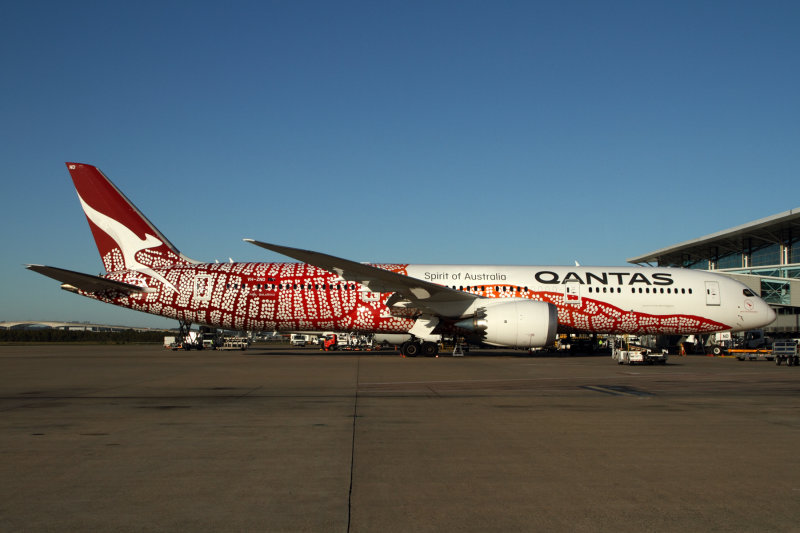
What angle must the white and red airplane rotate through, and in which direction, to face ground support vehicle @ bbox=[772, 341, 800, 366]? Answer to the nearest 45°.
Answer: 0° — it already faces it

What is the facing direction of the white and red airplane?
to the viewer's right

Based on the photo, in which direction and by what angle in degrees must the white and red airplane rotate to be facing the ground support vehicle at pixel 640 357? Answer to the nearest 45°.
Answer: approximately 45° to its right

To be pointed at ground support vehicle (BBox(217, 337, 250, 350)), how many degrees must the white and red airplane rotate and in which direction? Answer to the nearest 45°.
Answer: approximately 135° to its left
